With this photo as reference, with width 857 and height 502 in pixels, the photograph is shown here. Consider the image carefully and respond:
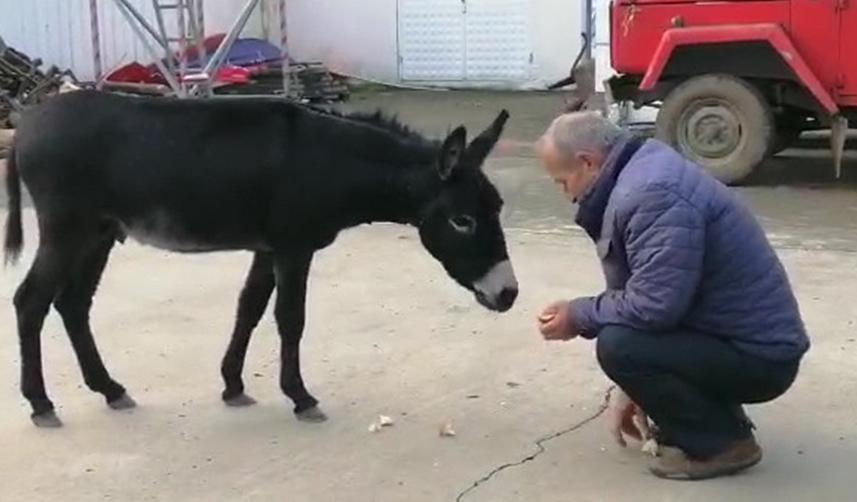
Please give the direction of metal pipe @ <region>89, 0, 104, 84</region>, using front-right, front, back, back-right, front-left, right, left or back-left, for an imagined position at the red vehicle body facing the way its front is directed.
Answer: front-right

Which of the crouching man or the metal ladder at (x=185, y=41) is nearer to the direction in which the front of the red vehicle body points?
the metal ladder

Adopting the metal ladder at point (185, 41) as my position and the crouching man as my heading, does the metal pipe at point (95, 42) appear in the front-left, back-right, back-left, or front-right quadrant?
back-right

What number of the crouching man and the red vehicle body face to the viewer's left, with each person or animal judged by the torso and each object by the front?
2

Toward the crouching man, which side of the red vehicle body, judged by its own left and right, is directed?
left

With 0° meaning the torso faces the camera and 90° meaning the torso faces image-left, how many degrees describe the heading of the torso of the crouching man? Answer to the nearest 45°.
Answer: approximately 90°

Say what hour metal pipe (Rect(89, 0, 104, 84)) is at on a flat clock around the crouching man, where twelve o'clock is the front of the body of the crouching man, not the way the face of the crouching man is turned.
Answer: The metal pipe is roughly at 2 o'clock from the crouching man.

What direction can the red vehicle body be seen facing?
to the viewer's left

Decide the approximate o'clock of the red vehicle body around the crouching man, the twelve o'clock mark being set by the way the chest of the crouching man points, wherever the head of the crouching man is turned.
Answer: The red vehicle body is roughly at 3 o'clock from the crouching man.

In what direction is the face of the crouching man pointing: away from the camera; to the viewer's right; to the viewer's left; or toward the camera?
to the viewer's left

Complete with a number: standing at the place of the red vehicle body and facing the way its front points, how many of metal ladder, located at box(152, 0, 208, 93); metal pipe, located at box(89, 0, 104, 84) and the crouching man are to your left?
1
